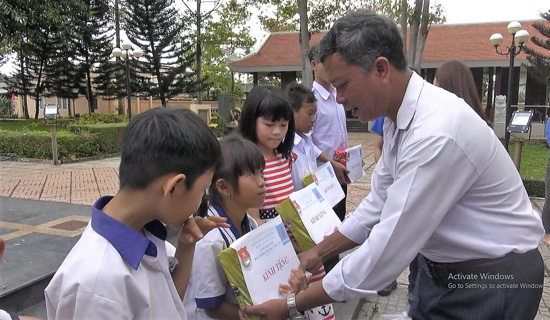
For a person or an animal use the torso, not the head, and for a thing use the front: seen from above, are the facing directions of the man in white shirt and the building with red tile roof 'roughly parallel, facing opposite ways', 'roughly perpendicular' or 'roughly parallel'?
roughly perpendicular

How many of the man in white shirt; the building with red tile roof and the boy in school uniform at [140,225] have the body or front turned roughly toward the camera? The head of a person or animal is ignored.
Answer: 1

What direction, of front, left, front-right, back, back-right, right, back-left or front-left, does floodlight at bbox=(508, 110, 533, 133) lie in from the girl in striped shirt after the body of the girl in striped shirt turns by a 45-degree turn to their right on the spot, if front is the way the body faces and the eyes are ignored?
back-left

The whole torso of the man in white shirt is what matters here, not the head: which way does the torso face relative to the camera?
to the viewer's left

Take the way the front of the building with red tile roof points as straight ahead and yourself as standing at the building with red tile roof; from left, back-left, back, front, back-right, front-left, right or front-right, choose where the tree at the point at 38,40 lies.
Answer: right

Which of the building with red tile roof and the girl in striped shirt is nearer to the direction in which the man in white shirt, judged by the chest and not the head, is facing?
the girl in striped shirt

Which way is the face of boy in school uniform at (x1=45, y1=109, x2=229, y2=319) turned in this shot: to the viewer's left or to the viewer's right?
to the viewer's right

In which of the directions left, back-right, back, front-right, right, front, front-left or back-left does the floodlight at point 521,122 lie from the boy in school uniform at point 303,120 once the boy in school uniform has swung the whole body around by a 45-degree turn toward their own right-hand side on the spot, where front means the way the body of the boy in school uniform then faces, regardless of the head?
back-left
